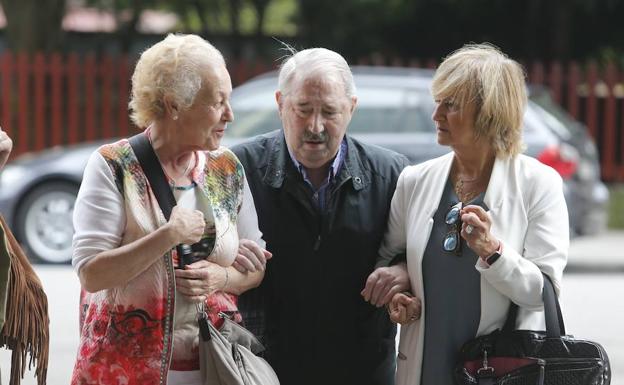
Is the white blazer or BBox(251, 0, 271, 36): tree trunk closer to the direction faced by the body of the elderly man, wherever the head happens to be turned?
the white blazer

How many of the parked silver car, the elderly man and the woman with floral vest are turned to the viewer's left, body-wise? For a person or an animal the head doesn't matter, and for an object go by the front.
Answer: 1

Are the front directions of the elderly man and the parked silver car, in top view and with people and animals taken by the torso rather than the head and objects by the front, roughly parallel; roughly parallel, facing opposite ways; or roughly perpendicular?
roughly perpendicular

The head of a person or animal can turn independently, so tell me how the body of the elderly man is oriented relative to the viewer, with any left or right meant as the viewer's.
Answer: facing the viewer

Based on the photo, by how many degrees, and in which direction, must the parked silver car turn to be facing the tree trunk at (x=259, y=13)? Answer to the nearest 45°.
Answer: approximately 90° to its right

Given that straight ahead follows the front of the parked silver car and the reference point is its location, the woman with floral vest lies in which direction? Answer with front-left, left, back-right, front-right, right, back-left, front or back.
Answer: left

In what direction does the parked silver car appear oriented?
to the viewer's left

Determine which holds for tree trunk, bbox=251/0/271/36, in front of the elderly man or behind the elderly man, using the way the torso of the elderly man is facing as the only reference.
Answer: behind

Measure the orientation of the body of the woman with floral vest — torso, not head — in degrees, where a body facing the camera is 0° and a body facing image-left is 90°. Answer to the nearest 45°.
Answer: approximately 315°

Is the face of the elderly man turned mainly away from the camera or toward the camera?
toward the camera

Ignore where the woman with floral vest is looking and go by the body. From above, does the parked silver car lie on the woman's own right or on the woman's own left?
on the woman's own left

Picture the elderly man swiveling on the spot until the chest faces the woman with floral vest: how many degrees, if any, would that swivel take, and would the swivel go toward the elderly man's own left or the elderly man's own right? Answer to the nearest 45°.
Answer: approximately 45° to the elderly man's own right

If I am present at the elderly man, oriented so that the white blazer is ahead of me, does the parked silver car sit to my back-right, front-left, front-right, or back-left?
back-left

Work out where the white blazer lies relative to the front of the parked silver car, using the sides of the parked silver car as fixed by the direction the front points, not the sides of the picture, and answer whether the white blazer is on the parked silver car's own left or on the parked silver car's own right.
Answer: on the parked silver car's own left

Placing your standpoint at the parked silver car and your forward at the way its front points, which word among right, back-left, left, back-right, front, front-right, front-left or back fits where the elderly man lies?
left

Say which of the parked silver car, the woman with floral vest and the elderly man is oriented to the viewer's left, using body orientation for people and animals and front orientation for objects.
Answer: the parked silver car

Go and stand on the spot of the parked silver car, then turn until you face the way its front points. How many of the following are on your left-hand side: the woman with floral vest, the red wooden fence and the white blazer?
2
